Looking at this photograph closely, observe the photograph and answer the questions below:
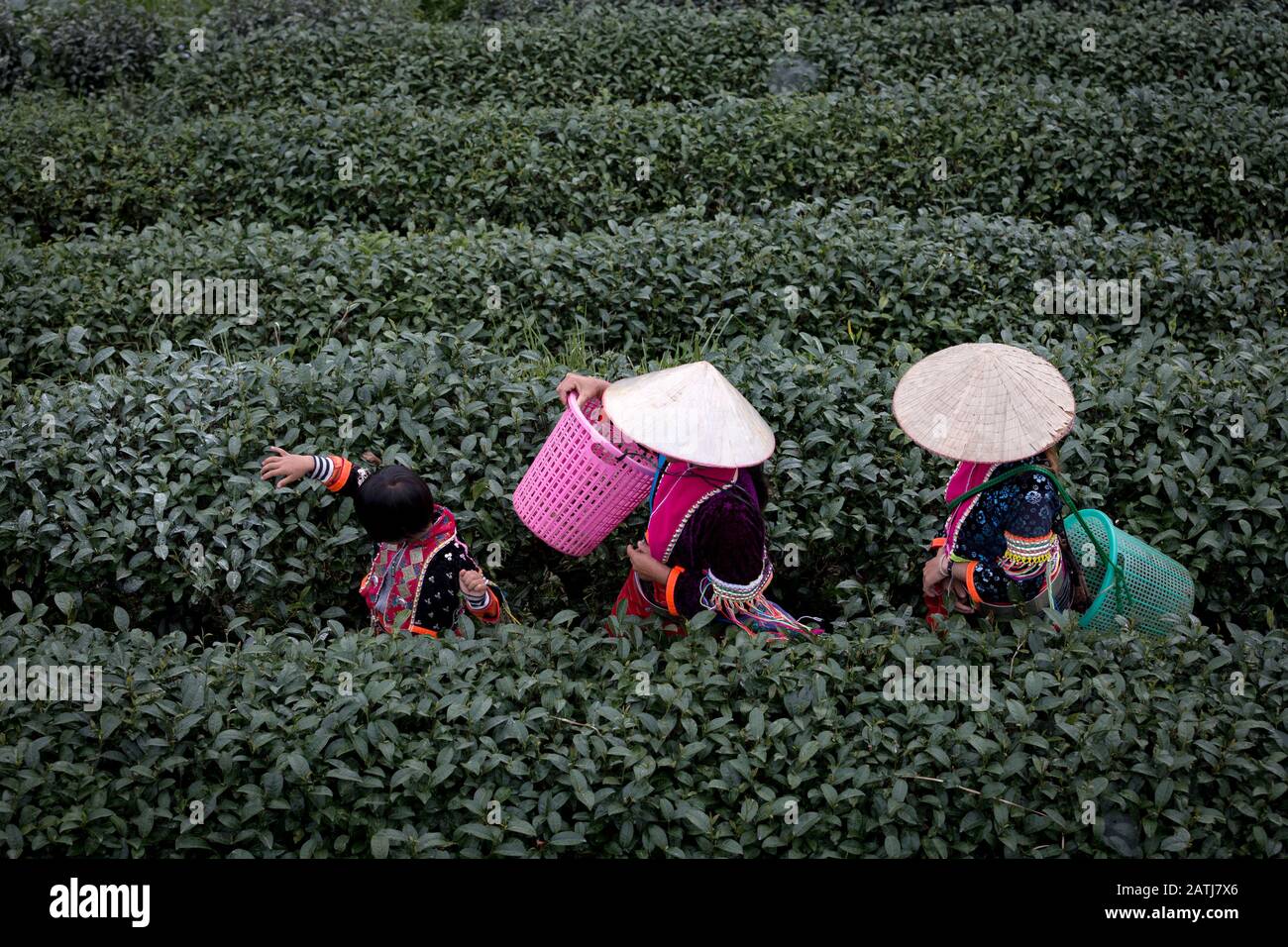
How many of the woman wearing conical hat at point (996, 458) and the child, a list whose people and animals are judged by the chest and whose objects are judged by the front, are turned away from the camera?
0

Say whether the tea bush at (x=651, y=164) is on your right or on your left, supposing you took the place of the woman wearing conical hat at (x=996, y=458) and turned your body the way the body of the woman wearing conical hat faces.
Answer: on your right

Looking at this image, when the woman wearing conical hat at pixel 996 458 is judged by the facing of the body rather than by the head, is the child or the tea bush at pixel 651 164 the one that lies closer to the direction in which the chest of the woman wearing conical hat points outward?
the child

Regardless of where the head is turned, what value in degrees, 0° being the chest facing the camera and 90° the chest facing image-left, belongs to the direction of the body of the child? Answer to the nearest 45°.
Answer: approximately 45°

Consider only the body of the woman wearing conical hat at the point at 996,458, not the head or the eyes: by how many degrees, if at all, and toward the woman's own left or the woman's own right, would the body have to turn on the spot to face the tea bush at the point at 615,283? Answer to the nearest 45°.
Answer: approximately 90° to the woman's own right

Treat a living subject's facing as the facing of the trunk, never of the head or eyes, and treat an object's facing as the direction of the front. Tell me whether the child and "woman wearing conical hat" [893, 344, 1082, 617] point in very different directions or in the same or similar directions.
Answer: same or similar directions

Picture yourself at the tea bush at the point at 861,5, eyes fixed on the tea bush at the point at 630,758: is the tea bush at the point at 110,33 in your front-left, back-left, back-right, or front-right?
front-right
